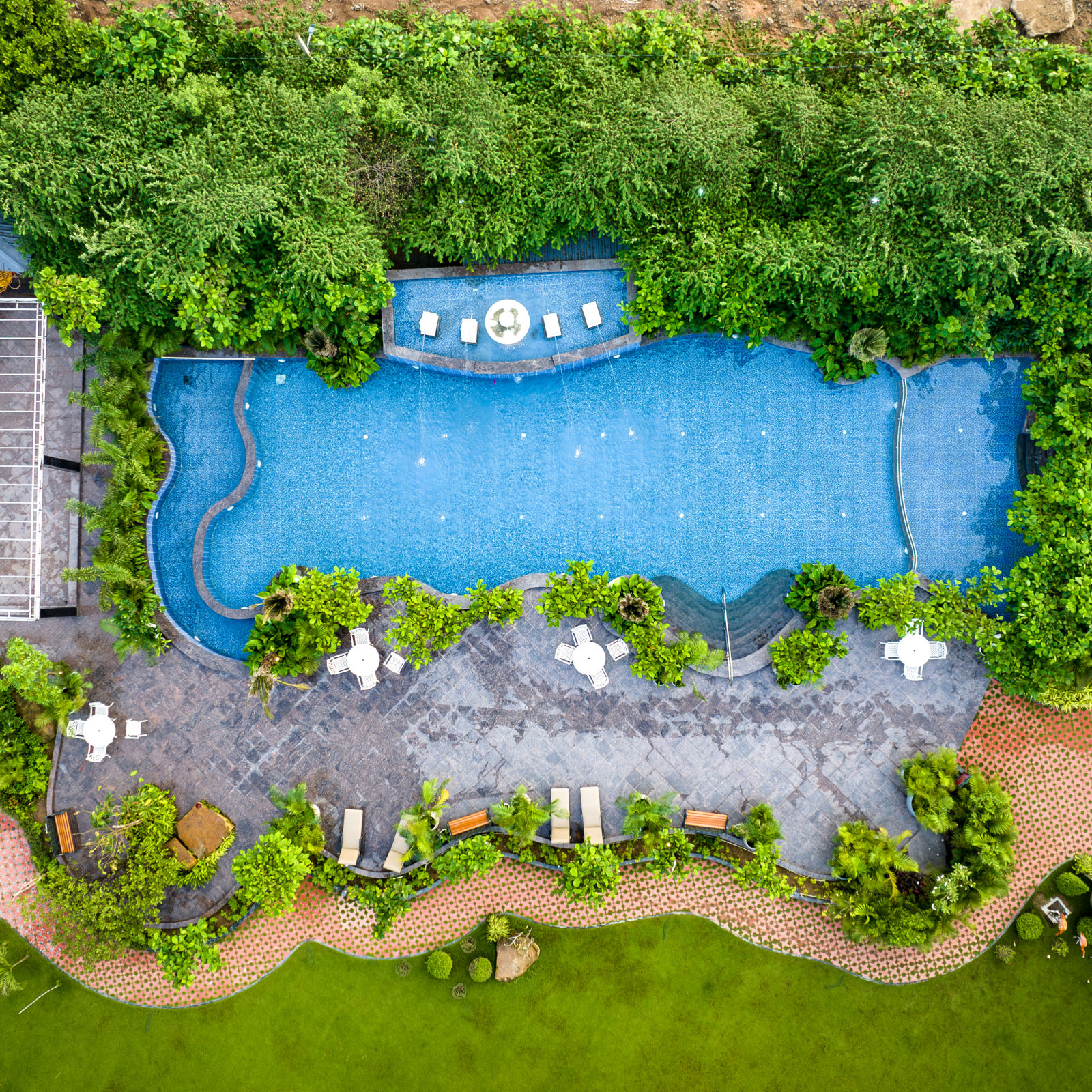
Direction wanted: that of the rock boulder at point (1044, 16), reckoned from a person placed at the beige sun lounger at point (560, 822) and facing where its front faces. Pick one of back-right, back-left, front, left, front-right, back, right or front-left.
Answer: front-right

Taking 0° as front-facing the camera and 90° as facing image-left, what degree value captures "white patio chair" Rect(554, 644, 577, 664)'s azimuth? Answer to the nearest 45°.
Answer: approximately 270°

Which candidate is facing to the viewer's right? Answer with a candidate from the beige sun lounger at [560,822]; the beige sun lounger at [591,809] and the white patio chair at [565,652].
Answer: the white patio chair

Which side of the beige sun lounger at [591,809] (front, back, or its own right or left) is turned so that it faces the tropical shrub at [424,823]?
left

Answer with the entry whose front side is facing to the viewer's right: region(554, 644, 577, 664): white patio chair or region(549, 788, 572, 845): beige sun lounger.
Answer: the white patio chair

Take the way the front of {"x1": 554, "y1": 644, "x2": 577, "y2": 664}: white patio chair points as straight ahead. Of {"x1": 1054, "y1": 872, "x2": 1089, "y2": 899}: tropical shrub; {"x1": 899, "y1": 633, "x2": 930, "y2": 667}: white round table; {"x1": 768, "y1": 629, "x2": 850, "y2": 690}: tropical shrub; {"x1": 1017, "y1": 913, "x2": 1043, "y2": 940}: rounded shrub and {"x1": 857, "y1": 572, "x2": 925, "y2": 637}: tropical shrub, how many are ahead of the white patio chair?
5

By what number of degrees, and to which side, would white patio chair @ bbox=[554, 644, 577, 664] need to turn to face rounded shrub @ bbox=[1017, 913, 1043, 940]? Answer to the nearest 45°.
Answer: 0° — it already faces it

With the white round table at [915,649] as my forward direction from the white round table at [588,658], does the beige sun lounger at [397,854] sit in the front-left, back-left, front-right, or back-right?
back-right

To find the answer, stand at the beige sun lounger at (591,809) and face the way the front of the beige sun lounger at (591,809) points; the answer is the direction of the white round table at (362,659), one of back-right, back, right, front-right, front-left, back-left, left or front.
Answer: left

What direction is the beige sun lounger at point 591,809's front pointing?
away from the camera
